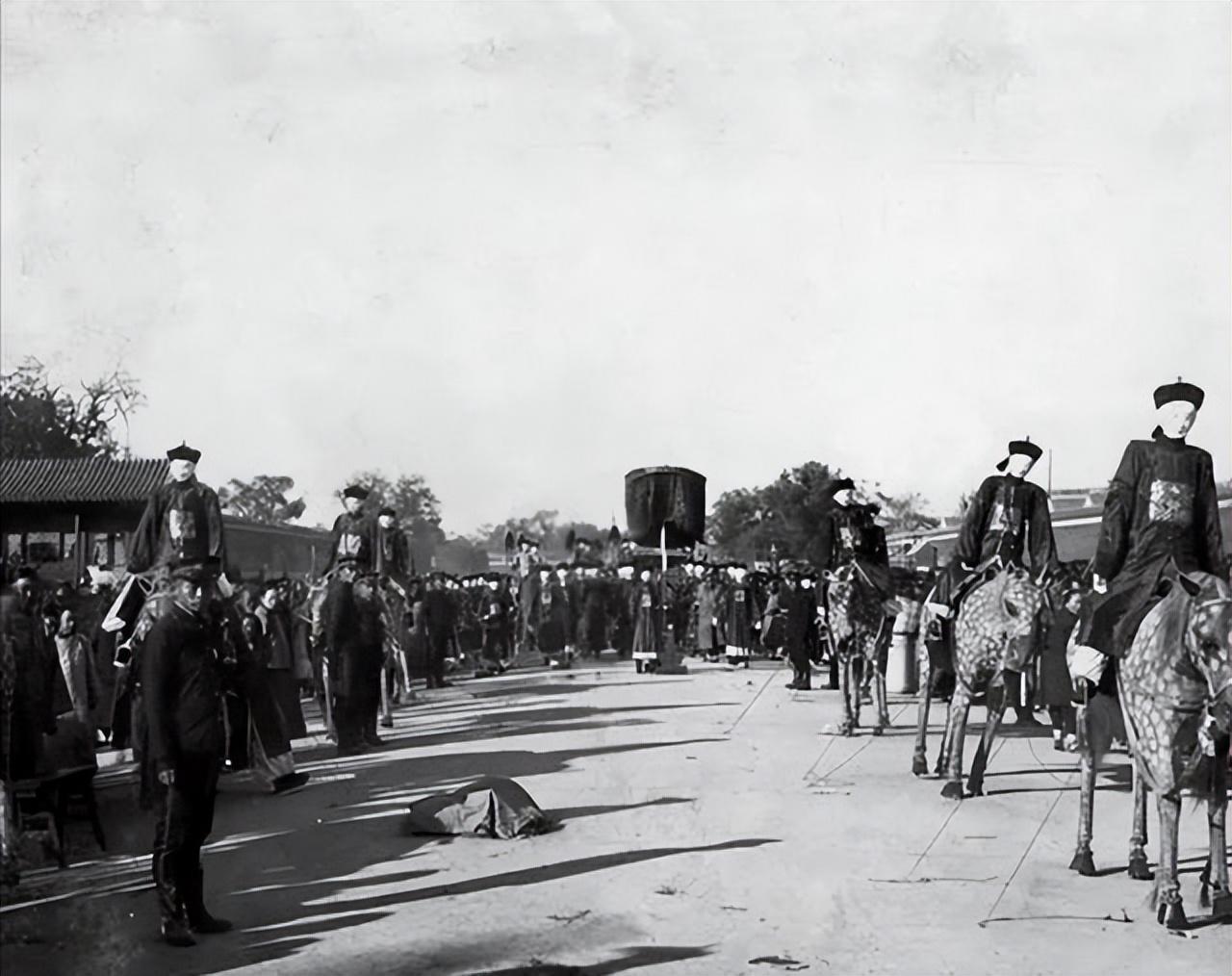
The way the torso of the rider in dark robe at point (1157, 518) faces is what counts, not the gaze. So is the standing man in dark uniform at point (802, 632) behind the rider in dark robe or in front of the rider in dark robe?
behind

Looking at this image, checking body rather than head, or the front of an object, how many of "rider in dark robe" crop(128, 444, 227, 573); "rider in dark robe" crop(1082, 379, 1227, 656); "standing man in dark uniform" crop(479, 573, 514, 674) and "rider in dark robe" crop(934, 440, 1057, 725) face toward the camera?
4

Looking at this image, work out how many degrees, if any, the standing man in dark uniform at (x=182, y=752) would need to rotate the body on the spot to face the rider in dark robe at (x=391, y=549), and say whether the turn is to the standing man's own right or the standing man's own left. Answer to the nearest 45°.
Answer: approximately 135° to the standing man's own left

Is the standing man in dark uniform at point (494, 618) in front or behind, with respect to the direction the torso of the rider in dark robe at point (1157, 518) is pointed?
behind

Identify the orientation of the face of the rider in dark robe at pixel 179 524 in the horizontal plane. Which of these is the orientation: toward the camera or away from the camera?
toward the camera

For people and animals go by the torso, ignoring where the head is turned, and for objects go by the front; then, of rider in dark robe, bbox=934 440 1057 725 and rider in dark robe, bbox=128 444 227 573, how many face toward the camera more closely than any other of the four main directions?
2

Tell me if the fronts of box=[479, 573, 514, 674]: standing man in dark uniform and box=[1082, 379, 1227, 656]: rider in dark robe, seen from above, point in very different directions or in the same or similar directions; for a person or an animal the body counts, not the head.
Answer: same or similar directions

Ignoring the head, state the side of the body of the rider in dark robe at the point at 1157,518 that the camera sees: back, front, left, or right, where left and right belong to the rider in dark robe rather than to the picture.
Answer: front

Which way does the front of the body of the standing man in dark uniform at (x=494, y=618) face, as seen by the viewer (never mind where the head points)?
toward the camera

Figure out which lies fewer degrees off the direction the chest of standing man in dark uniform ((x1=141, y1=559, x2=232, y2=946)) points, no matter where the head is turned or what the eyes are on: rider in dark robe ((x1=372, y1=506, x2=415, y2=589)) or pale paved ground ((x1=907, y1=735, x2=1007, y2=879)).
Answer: the pale paved ground
